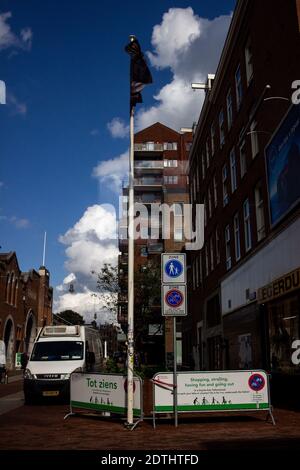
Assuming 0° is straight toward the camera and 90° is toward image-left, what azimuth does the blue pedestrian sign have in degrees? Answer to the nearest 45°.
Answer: approximately 0°

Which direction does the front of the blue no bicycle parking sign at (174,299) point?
toward the camera

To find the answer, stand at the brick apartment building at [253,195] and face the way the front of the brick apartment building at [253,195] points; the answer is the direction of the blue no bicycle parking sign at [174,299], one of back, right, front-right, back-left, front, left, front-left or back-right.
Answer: left

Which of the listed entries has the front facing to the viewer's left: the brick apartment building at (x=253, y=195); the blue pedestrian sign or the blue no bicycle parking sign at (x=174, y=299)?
the brick apartment building

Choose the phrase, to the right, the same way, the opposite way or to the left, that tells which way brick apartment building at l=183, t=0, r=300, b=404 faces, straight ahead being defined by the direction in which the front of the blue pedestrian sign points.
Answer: to the right

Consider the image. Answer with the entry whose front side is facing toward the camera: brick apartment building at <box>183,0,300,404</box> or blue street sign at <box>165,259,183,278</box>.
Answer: the blue street sign

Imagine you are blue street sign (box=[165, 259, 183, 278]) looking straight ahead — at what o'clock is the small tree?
The small tree is roughly at 6 o'clock from the blue street sign.

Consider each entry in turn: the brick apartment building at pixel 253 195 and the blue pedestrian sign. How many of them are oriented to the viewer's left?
1

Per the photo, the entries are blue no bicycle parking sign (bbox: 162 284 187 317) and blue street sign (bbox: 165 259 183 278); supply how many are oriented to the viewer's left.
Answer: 0

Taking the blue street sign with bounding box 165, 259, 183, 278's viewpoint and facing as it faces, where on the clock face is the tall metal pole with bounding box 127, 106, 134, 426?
The tall metal pole is roughly at 3 o'clock from the blue street sign.

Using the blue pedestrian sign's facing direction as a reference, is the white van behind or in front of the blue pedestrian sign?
behind

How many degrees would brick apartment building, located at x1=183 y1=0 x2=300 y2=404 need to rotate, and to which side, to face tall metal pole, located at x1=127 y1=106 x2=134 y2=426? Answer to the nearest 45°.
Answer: approximately 90° to its left

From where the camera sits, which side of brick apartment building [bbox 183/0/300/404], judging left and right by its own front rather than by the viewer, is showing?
left

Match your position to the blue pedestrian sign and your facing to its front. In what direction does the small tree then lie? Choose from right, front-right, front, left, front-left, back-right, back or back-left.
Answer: back

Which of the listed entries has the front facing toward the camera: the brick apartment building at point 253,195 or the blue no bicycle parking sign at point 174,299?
the blue no bicycle parking sign
